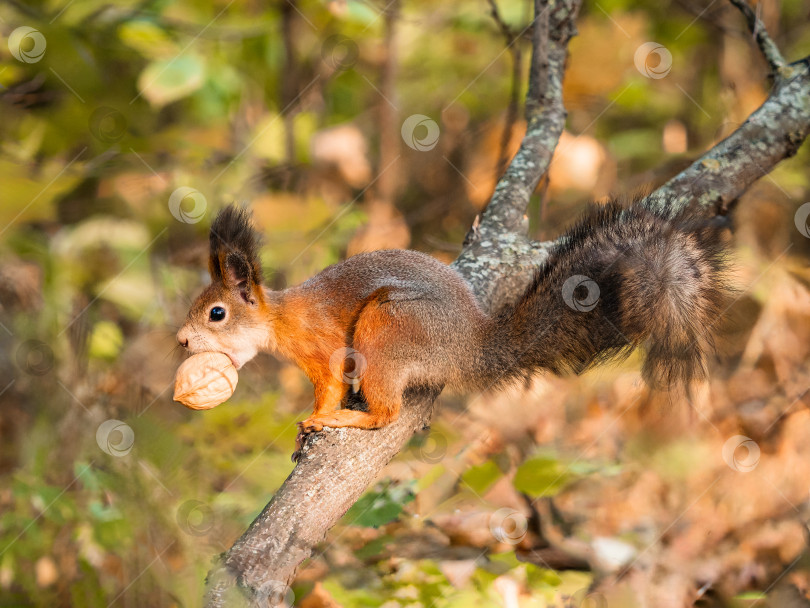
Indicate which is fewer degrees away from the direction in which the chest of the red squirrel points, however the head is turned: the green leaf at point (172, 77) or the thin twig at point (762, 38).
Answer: the green leaf

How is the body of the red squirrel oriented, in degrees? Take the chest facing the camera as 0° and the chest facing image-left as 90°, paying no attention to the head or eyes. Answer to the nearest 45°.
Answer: approximately 90°

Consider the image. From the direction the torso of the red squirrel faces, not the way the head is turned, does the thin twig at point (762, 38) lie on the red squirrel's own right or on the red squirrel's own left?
on the red squirrel's own right

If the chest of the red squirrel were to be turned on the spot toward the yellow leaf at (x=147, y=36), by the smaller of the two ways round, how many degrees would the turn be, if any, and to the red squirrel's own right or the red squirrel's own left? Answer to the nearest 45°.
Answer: approximately 45° to the red squirrel's own right
